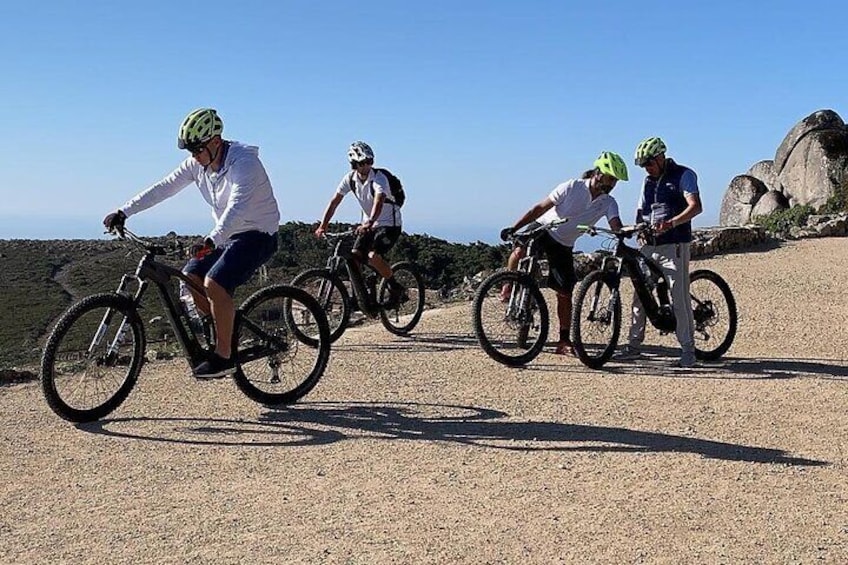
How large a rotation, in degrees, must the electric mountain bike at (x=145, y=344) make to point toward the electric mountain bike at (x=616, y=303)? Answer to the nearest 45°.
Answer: approximately 135° to its left

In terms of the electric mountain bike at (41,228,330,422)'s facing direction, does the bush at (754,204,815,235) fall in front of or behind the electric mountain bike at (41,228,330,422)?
behind

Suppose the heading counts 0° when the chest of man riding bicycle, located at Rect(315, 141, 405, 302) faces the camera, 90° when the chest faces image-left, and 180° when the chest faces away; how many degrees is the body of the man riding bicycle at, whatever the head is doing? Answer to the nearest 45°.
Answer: approximately 45°

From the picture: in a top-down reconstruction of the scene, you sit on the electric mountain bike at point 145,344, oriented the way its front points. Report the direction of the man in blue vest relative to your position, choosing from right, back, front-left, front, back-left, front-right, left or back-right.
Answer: back-left
